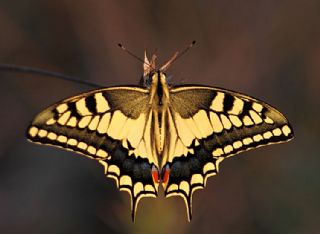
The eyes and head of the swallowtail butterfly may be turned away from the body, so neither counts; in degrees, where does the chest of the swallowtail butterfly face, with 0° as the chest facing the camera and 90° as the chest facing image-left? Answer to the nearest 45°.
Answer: approximately 180°
